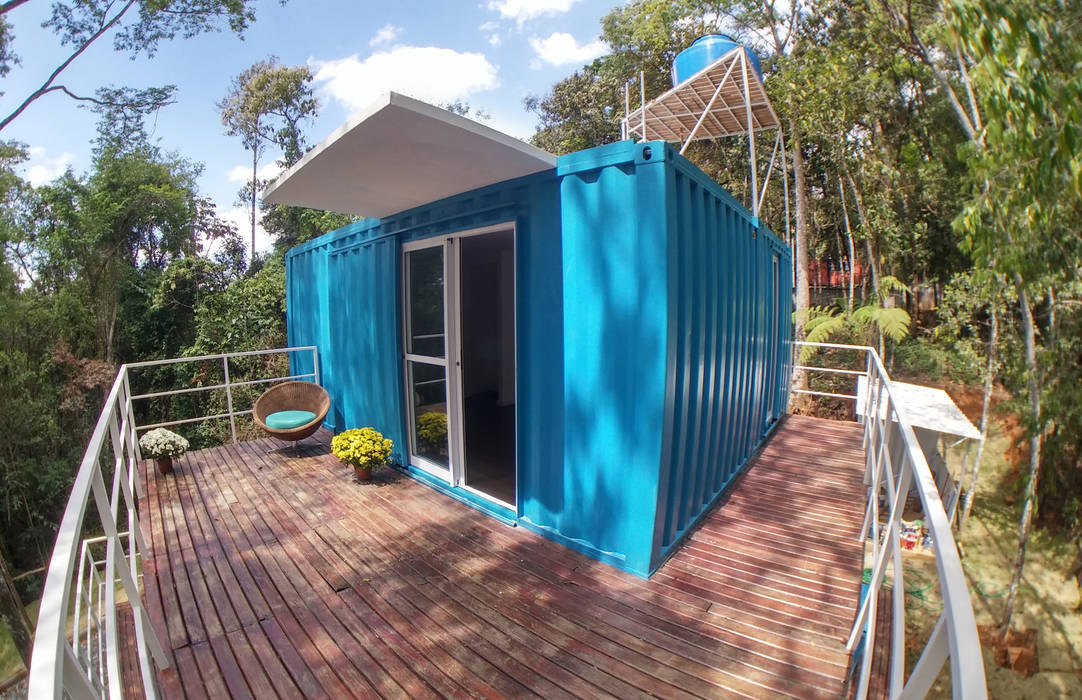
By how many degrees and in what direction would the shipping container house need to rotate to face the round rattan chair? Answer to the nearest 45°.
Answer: approximately 90° to its right

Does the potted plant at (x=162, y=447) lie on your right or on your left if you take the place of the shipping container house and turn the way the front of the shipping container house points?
on your right

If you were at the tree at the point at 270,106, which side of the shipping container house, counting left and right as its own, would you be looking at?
right

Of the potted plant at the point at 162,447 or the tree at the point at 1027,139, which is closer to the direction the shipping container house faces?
the potted plant

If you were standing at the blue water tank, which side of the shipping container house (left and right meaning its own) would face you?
back

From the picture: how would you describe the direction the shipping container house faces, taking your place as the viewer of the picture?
facing the viewer and to the left of the viewer

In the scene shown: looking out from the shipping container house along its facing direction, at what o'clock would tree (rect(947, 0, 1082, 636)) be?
The tree is roughly at 8 o'clock from the shipping container house.

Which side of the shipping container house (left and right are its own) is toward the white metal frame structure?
back

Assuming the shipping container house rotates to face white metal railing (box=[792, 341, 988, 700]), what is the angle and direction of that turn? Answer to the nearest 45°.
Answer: approximately 45° to its left
